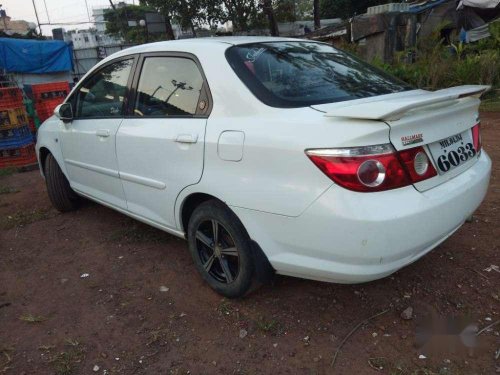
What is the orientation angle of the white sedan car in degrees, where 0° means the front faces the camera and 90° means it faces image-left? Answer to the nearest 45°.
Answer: approximately 135°

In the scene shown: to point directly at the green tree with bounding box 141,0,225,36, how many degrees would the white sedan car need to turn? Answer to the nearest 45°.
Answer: approximately 45° to its right

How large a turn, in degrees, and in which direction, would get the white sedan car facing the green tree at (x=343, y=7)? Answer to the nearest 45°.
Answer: approximately 45° to its right

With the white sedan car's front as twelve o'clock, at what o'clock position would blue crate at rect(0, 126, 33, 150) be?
The blue crate is roughly at 12 o'clock from the white sedan car.

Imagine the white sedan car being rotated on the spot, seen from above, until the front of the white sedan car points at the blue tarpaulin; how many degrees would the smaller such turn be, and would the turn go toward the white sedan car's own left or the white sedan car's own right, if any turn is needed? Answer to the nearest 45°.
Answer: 0° — it already faces it

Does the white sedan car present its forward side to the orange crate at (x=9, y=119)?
yes

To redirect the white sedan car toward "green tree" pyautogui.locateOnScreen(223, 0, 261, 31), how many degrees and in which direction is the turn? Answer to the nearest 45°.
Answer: approximately 45° to its right

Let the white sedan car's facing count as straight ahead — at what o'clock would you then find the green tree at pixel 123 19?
The green tree is roughly at 1 o'clock from the white sedan car.
